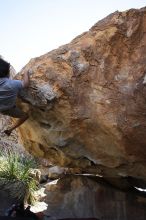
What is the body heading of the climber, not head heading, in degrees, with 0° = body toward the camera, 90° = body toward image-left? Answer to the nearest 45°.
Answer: approximately 225°
